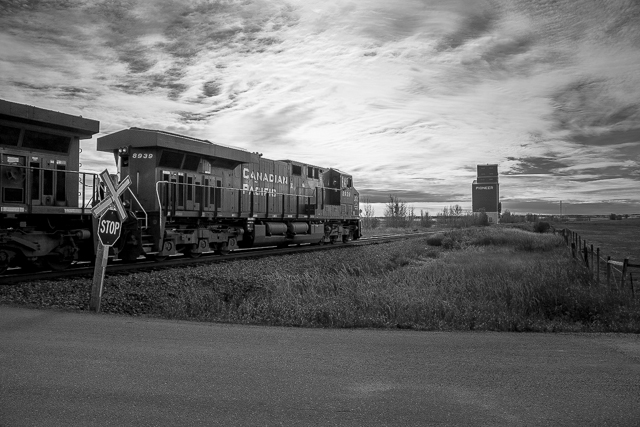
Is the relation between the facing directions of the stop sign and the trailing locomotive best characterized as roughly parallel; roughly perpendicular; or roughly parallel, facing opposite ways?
roughly perpendicular

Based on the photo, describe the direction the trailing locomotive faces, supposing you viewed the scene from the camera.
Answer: facing the viewer and to the left of the viewer

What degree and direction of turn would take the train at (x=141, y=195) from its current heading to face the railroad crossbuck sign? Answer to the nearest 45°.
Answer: approximately 135° to its right

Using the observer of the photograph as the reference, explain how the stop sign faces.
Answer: facing the viewer and to the right of the viewer

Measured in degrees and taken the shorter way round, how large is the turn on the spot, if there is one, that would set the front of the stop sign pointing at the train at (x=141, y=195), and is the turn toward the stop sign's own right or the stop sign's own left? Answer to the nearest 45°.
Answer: approximately 135° to the stop sign's own left

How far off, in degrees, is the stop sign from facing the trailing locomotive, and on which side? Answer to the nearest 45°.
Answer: approximately 135° to its left

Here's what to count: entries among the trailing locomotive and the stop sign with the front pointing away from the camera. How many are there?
0

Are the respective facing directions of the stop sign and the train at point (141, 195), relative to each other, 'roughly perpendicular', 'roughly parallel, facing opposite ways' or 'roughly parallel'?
roughly perpendicular
